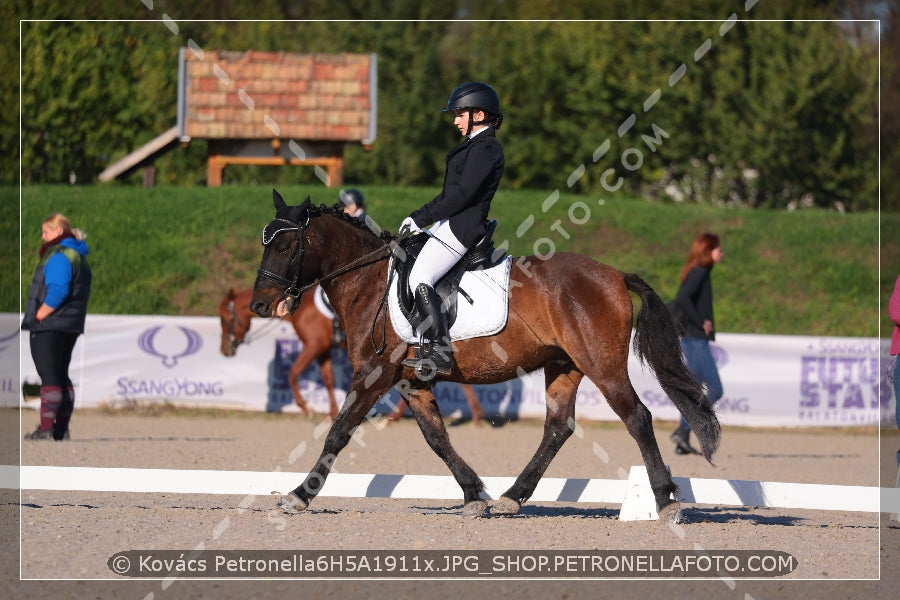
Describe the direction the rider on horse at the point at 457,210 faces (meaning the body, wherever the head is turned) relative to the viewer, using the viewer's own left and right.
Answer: facing to the left of the viewer

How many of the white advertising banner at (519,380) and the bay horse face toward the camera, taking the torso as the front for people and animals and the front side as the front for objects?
1

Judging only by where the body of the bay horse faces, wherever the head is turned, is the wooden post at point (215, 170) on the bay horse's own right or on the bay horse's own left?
on the bay horse's own right

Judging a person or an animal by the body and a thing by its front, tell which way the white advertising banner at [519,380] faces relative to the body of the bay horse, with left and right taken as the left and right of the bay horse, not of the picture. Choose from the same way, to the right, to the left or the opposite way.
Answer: to the left

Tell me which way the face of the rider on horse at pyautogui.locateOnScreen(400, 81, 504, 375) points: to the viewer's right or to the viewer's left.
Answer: to the viewer's left

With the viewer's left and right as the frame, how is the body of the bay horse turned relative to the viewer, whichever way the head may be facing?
facing to the left of the viewer

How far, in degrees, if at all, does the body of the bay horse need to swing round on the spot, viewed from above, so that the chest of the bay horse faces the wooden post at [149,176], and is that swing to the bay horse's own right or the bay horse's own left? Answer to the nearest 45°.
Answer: approximately 45° to the bay horse's own right
